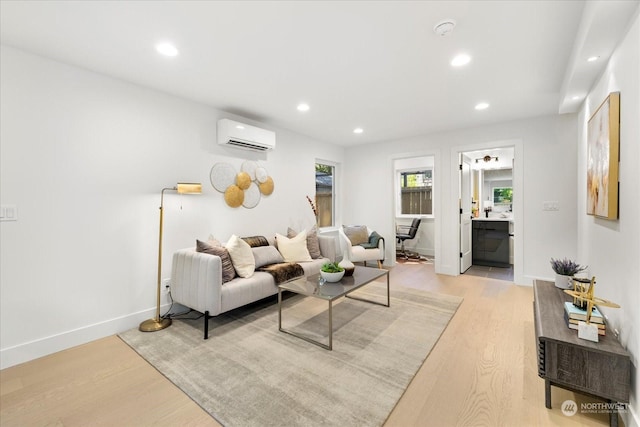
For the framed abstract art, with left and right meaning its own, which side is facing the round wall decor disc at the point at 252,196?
front

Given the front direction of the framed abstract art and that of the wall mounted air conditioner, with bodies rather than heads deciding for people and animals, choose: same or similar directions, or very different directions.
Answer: very different directions

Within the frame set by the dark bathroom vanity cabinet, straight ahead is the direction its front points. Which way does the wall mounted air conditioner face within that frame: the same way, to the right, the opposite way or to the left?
to the left

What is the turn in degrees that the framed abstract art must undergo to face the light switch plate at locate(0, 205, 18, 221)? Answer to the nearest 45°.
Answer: approximately 45° to its left

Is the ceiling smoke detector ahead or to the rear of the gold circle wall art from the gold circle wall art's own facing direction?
ahead

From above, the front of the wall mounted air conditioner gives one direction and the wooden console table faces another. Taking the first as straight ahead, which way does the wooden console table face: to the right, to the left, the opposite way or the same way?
the opposite way

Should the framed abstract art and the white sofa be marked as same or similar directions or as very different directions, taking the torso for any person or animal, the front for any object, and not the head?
very different directions

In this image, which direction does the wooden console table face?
to the viewer's left

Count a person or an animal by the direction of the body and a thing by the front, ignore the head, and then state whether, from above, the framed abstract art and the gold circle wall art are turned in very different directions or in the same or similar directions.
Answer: very different directions

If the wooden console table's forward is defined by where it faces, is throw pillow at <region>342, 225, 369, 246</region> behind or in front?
in front

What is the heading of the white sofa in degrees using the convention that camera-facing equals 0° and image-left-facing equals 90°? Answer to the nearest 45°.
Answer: approximately 315°

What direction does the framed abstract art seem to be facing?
to the viewer's left

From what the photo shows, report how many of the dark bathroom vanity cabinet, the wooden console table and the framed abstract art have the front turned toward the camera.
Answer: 1

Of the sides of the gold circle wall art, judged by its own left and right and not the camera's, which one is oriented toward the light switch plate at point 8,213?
right

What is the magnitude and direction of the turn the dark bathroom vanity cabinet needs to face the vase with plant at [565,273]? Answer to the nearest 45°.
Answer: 0° — it already faces it
